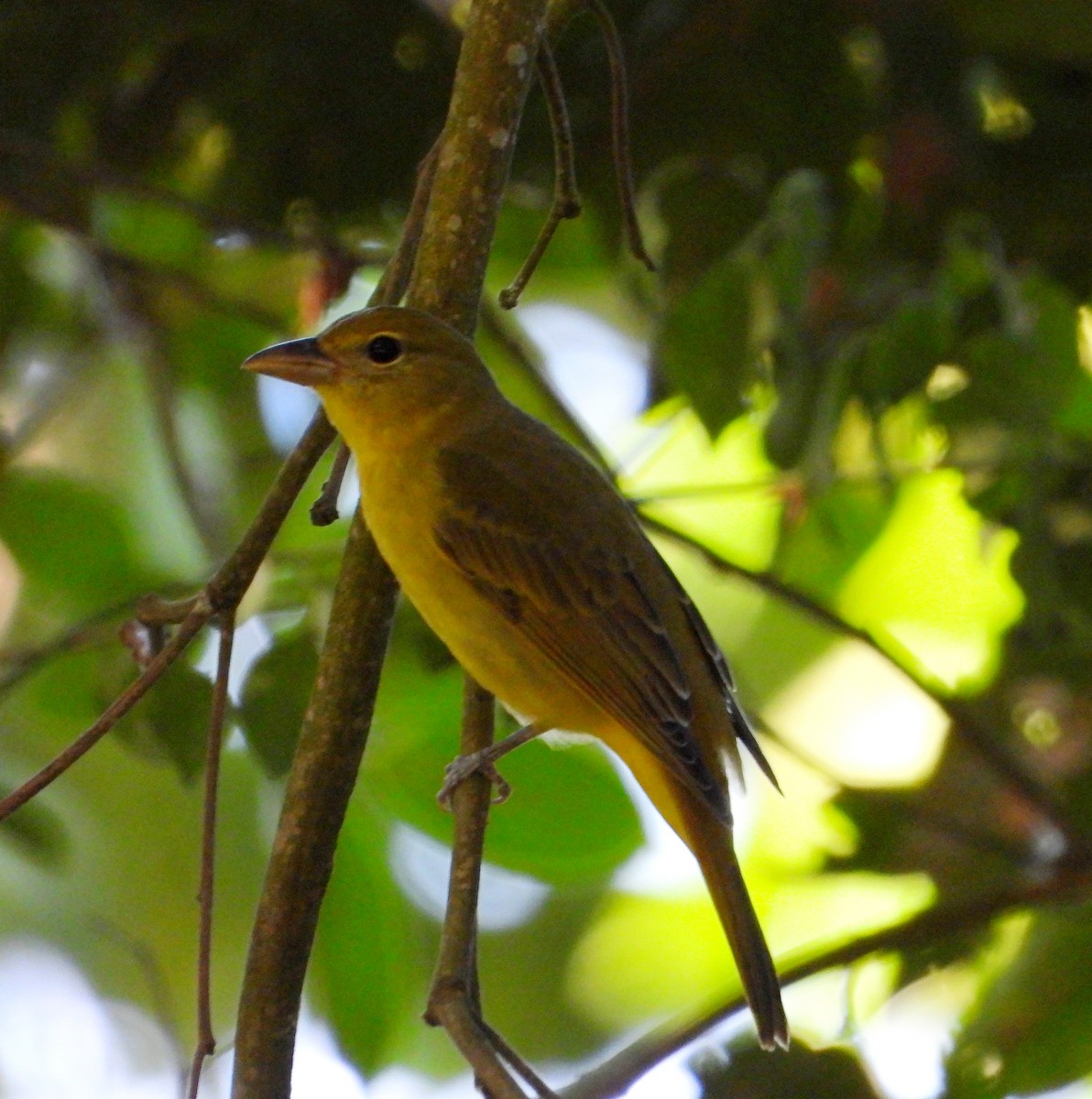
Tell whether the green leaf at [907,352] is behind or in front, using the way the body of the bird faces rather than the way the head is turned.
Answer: behind

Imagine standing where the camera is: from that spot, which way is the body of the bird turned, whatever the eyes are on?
to the viewer's left

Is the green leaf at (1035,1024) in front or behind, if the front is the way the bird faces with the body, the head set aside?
behind

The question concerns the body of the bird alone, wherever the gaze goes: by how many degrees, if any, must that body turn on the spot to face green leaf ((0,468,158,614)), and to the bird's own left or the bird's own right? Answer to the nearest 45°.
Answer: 0° — it already faces it
